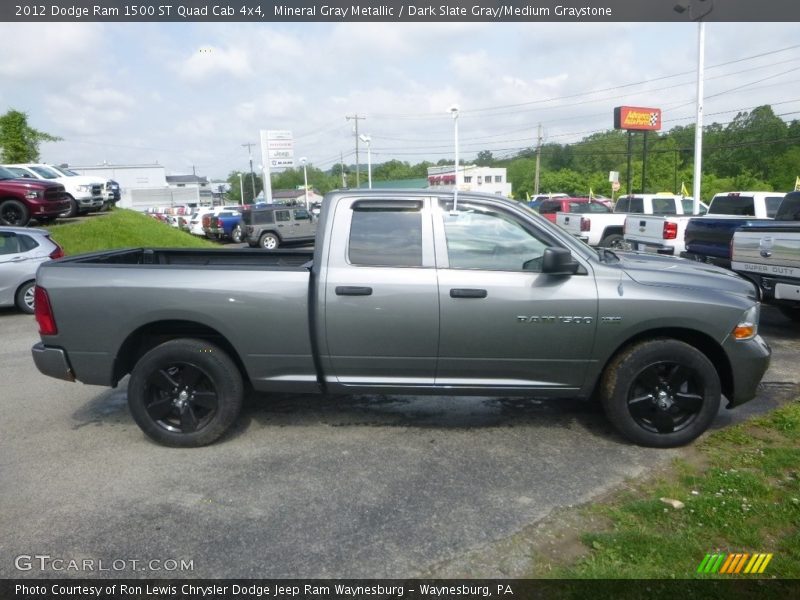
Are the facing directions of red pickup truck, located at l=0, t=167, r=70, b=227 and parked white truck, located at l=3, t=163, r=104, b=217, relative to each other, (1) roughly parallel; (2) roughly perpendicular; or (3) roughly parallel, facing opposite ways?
roughly parallel

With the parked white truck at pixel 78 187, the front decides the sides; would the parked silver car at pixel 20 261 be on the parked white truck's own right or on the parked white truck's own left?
on the parked white truck's own right

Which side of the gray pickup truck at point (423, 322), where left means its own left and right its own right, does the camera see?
right

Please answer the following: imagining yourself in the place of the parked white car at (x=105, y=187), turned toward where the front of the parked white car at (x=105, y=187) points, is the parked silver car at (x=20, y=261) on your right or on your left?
on your right

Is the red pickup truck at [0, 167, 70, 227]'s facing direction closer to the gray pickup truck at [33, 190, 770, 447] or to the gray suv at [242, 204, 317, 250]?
the gray pickup truck

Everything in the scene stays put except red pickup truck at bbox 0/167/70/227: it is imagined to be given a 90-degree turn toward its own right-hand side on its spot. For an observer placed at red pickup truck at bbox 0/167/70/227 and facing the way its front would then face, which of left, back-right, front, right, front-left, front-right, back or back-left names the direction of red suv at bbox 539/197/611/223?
back-left

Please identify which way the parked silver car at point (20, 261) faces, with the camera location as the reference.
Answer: facing to the left of the viewer

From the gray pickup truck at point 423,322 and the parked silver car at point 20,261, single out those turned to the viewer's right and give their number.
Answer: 1

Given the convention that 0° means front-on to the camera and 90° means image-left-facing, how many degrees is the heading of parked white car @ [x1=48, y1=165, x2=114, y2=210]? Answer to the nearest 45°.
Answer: approximately 315°

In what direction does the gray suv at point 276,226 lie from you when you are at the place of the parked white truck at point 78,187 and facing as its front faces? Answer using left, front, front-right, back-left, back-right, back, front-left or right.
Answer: front-left

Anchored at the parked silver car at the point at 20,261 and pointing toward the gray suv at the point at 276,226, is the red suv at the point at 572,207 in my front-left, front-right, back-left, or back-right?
front-right

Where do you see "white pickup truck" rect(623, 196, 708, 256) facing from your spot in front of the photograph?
facing away from the viewer and to the right of the viewer

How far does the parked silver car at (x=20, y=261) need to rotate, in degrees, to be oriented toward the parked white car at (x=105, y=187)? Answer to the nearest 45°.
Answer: approximately 90° to its right
